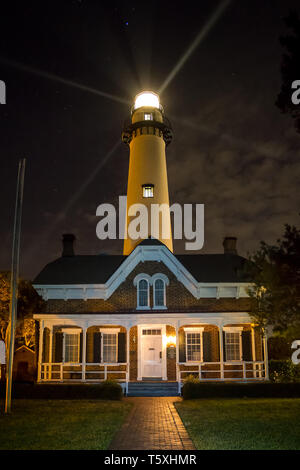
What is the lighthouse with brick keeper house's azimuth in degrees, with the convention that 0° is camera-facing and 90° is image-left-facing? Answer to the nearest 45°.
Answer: approximately 0°

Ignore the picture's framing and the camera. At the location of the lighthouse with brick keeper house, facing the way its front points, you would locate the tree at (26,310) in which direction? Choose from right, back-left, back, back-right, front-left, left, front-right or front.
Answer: back-right

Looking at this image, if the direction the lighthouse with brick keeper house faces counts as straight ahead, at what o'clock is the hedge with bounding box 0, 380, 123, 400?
The hedge is roughly at 1 o'clock from the lighthouse with brick keeper house.

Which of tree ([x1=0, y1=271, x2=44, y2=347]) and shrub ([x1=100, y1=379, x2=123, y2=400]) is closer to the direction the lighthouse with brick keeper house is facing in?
the shrub
